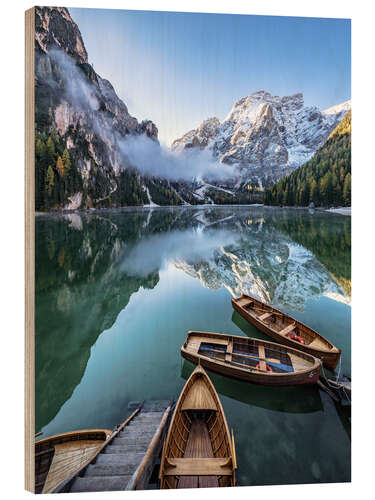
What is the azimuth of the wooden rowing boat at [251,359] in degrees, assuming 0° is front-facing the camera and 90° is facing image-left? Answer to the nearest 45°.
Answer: approximately 270°

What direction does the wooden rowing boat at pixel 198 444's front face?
away from the camera

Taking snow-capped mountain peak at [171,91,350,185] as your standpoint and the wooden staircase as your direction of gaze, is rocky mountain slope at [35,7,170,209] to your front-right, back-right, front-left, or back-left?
front-right

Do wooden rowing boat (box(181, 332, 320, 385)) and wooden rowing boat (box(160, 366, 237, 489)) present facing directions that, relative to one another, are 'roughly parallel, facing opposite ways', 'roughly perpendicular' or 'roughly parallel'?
roughly perpendicular

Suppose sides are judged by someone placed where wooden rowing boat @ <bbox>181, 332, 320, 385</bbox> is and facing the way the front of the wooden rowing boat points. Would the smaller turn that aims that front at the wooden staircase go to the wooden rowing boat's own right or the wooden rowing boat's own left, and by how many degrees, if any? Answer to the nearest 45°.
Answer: approximately 135° to the wooden rowing boat's own right

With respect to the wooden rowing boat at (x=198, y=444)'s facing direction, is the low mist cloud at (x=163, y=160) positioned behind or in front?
in front

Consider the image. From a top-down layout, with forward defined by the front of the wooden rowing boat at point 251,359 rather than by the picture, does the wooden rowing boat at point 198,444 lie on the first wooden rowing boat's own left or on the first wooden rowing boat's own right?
on the first wooden rowing boat's own right

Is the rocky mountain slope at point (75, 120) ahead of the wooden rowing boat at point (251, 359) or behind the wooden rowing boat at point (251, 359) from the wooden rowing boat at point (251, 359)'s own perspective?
behind

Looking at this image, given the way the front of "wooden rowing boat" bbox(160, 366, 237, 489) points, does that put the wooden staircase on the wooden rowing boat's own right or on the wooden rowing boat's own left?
on the wooden rowing boat's own left
